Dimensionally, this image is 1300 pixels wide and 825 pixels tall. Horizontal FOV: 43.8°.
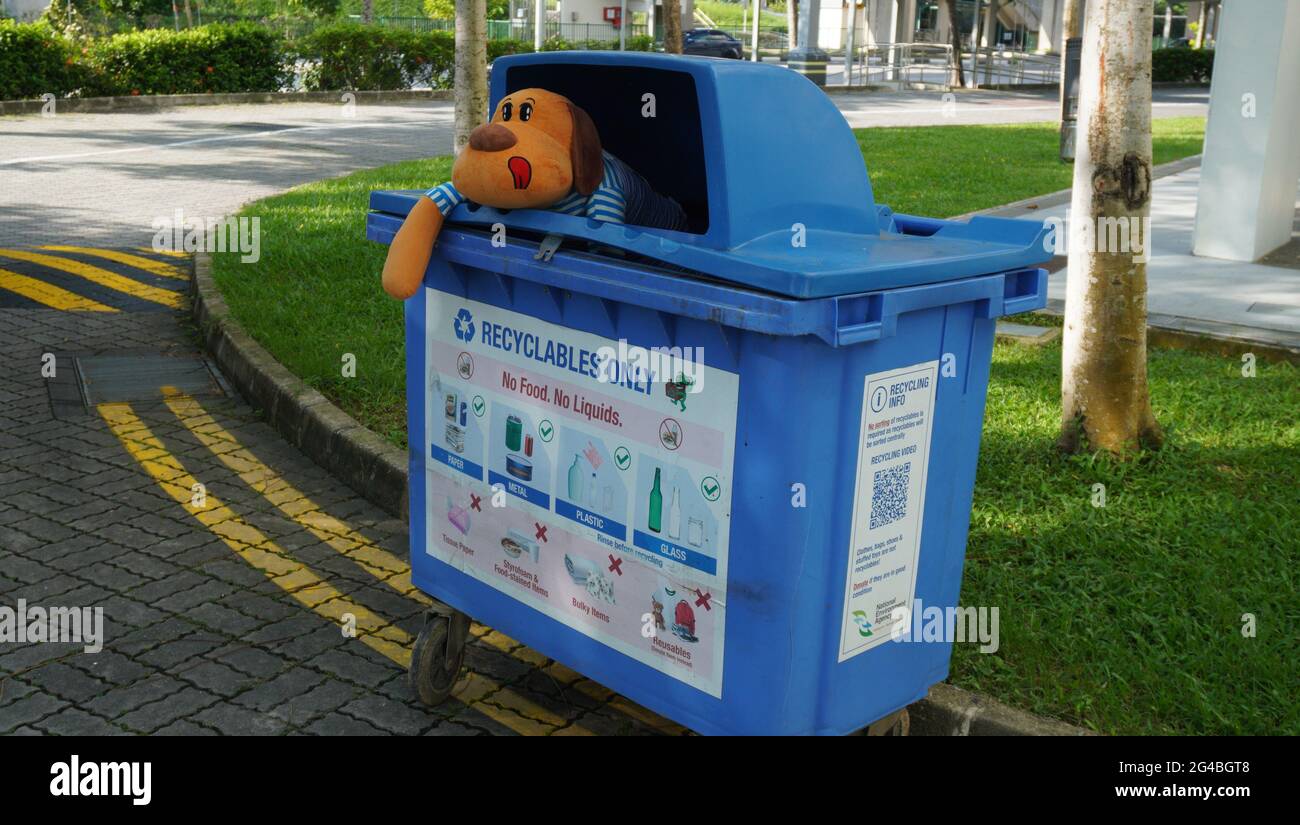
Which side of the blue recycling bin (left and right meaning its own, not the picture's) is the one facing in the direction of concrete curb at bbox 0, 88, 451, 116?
right

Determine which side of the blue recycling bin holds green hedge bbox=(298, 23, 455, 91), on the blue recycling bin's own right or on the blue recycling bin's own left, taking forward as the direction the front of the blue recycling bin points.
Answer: on the blue recycling bin's own right

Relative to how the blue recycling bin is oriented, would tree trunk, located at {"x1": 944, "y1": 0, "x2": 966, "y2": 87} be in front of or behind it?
behind

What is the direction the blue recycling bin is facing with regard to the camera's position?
facing the viewer and to the left of the viewer

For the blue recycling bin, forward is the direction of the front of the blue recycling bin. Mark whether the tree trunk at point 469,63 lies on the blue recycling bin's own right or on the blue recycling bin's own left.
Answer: on the blue recycling bin's own right

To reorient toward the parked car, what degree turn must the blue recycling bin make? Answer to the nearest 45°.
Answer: approximately 135° to its right

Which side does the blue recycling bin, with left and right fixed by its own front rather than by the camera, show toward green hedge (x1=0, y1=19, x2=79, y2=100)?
right

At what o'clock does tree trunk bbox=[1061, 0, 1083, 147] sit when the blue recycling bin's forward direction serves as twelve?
The tree trunk is roughly at 5 o'clock from the blue recycling bin.

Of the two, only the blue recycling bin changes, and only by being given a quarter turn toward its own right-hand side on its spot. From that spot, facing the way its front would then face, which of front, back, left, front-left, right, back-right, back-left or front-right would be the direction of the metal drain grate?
front
